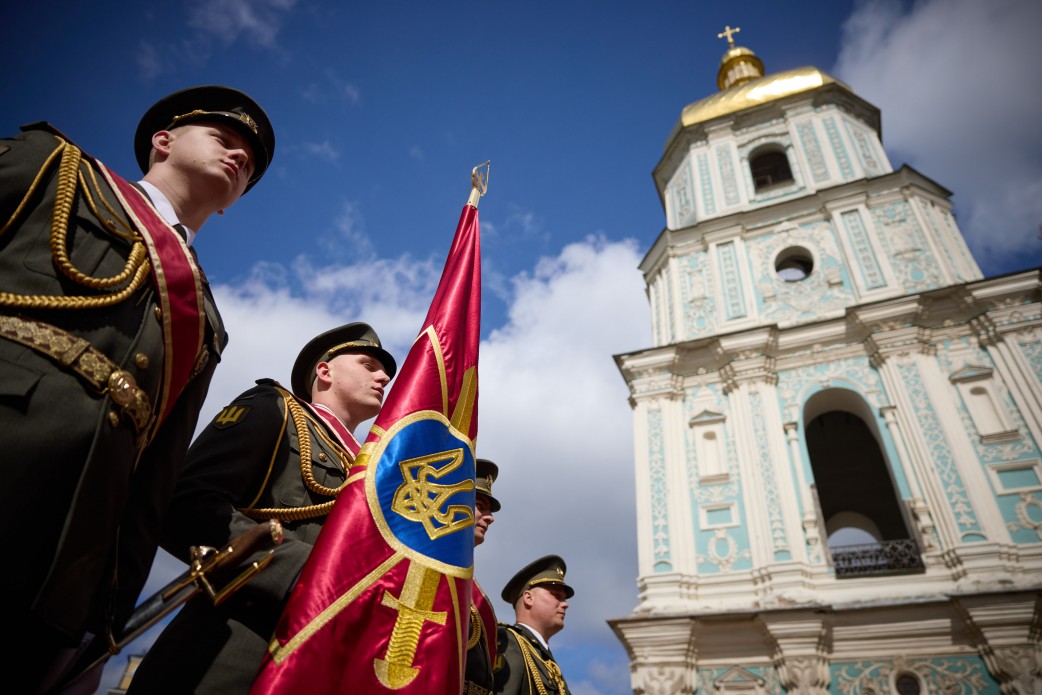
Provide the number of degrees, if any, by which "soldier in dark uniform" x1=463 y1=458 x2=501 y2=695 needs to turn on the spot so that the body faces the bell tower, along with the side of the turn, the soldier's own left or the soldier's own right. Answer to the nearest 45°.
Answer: approximately 90° to the soldier's own left

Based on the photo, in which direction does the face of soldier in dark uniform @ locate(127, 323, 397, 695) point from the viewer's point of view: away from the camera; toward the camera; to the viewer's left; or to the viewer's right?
to the viewer's right

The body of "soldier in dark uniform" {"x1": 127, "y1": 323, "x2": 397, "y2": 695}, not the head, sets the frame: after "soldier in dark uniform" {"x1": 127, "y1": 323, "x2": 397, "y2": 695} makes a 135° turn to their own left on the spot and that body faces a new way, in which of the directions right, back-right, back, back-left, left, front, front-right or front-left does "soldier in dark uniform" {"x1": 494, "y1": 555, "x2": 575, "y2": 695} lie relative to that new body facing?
front-right

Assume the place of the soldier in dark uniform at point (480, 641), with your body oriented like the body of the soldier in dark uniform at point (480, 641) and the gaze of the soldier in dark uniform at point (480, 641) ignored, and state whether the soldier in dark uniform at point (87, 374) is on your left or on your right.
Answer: on your right

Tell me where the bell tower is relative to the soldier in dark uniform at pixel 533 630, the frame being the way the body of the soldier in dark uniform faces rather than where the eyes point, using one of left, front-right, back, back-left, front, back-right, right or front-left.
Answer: left

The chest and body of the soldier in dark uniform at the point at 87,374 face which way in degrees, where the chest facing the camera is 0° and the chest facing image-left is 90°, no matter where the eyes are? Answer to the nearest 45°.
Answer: approximately 315°

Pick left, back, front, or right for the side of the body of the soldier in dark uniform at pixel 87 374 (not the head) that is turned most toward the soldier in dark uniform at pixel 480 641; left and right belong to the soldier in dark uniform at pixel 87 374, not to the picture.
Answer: left

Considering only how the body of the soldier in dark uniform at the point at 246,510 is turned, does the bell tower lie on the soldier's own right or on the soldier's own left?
on the soldier's own left
